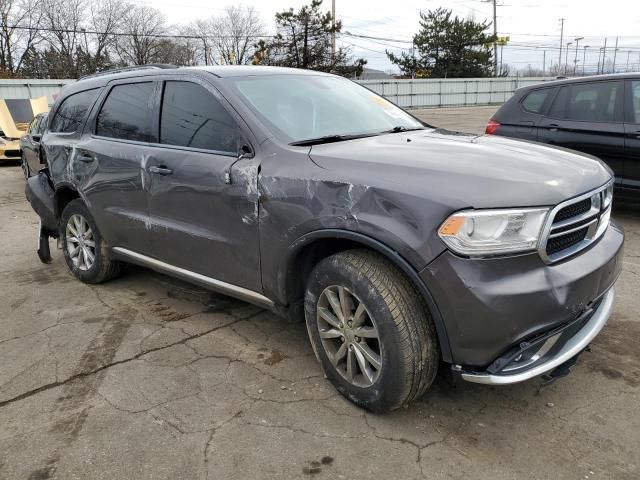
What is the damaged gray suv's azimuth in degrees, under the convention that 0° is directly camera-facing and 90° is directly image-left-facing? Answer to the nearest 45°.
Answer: approximately 315°

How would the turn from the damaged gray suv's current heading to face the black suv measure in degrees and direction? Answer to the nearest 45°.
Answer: approximately 90° to its left

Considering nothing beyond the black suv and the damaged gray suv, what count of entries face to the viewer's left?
0

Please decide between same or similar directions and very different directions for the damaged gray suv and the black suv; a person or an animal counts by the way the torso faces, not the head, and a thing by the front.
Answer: same or similar directions

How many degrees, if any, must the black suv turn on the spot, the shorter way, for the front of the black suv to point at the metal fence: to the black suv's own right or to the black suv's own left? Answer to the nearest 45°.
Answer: approximately 90° to the black suv's own left

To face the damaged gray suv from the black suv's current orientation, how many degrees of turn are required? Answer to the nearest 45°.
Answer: approximately 90° to its right

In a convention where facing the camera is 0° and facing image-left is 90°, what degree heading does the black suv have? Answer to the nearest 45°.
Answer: approximately 270°

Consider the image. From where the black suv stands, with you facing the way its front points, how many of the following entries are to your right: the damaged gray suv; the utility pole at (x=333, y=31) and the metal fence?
1

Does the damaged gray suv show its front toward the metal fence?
no

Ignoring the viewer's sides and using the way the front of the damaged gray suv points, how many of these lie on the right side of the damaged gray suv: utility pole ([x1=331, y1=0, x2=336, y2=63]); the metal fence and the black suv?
0

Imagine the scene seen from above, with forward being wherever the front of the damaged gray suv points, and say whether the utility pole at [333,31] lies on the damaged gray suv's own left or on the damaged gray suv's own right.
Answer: on the damaged gray suv's own left
